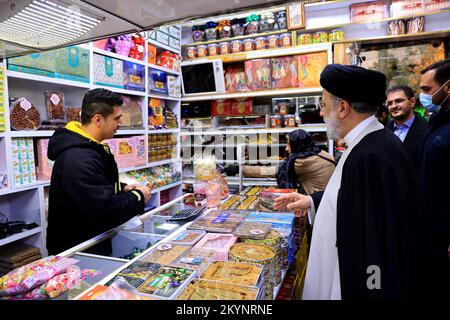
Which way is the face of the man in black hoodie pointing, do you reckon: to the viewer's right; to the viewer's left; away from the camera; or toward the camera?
to the viewer's right

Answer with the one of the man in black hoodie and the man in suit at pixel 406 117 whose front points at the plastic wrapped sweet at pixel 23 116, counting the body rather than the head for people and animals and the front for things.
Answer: the man in suit

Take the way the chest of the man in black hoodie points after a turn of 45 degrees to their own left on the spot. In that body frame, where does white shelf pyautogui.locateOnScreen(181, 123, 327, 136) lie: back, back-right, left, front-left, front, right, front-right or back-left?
front

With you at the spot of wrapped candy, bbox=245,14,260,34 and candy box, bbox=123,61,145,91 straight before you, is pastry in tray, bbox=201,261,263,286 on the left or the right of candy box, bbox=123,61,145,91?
left

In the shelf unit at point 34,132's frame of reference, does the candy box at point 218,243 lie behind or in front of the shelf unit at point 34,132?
in front

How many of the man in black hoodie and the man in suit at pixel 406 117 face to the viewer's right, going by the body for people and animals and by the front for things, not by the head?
1

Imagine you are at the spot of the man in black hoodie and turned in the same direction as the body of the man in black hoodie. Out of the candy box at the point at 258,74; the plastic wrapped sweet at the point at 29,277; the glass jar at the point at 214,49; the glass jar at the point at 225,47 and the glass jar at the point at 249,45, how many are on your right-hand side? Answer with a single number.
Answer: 1

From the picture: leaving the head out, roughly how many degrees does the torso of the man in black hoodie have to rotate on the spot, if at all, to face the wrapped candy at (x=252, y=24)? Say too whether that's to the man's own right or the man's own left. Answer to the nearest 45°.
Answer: approximately 45° to the man's own left

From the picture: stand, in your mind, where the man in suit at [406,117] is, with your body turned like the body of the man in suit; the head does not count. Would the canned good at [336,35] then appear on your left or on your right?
on your right

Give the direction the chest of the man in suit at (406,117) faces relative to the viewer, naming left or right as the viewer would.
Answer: facing the viewer and to the left of the viewer

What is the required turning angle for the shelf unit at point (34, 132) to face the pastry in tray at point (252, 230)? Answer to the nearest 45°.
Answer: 0° — it already faces it

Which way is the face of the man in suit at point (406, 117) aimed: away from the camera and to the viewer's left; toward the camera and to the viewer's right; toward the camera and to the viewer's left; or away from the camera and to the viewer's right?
toward the camera and to the viewer's left

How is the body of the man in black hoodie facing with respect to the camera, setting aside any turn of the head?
to the viewer's right

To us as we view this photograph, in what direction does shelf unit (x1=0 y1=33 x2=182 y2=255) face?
facing the viewer and to the right of the viewer

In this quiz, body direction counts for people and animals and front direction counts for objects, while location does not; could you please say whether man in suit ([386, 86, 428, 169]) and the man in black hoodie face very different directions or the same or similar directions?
very different directions

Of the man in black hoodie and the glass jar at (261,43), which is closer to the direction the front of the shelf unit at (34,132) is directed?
the man in black hoodie
